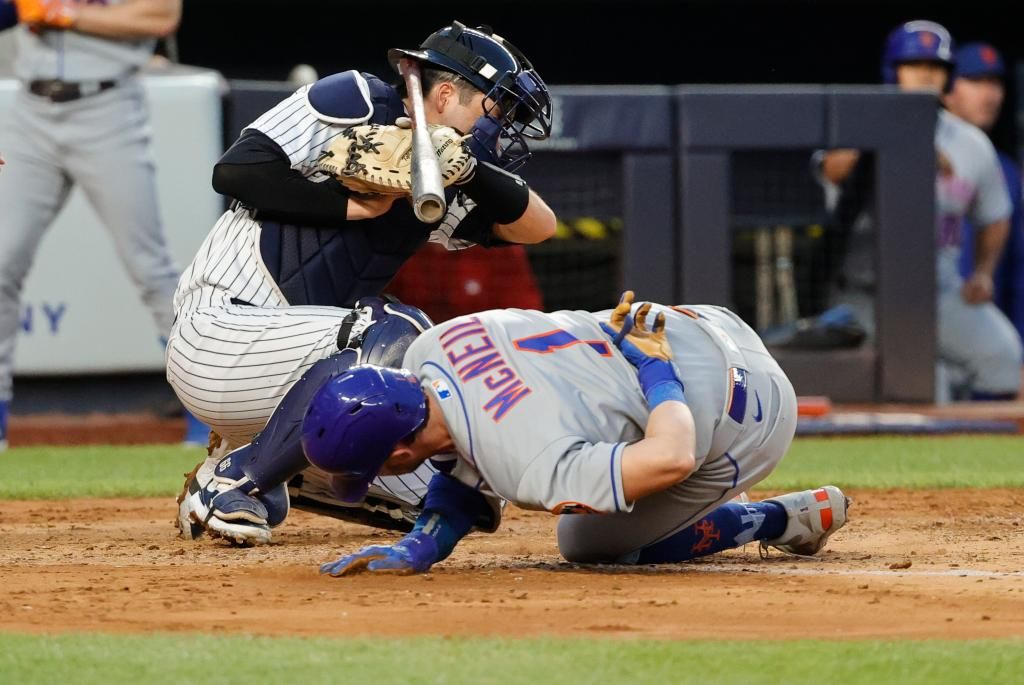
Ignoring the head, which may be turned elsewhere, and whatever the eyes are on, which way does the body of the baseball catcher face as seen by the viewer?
to the viewer's right

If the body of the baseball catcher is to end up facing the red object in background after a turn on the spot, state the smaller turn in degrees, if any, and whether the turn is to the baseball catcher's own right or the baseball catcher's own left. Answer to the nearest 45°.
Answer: approximately 90° to the baseball catcher's own left

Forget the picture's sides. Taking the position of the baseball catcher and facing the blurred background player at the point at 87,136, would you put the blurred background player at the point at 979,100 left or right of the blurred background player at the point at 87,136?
right
